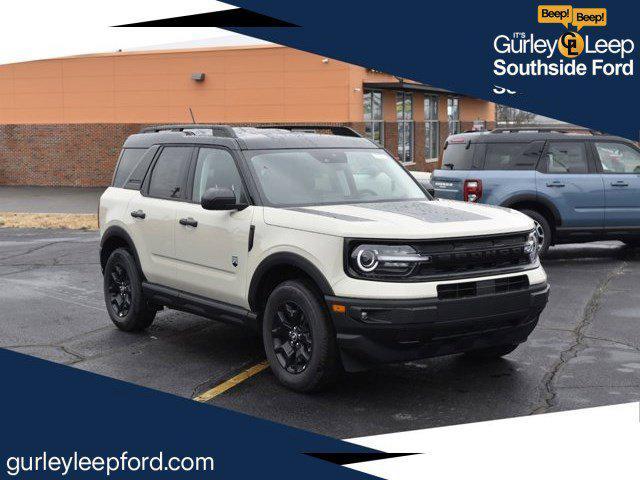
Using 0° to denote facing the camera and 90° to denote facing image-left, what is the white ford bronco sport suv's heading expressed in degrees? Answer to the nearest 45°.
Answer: approximately 315°

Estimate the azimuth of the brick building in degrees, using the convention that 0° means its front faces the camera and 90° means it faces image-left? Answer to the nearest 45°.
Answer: approximately 315°

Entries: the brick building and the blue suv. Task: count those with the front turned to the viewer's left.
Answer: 0

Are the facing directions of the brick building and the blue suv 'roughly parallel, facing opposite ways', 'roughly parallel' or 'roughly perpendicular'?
roughly perpendicular

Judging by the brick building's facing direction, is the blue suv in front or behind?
in front

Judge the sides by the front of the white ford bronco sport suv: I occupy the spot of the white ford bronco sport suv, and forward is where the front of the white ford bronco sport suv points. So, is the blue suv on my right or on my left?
on my left

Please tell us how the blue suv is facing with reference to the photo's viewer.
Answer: facing away from the viewer and to the right of the viewer

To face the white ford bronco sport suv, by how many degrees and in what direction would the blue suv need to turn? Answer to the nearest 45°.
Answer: approximately 135° to its right

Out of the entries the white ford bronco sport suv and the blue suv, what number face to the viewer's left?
0

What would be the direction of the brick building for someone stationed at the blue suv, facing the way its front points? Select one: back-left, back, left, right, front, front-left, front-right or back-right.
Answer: left
